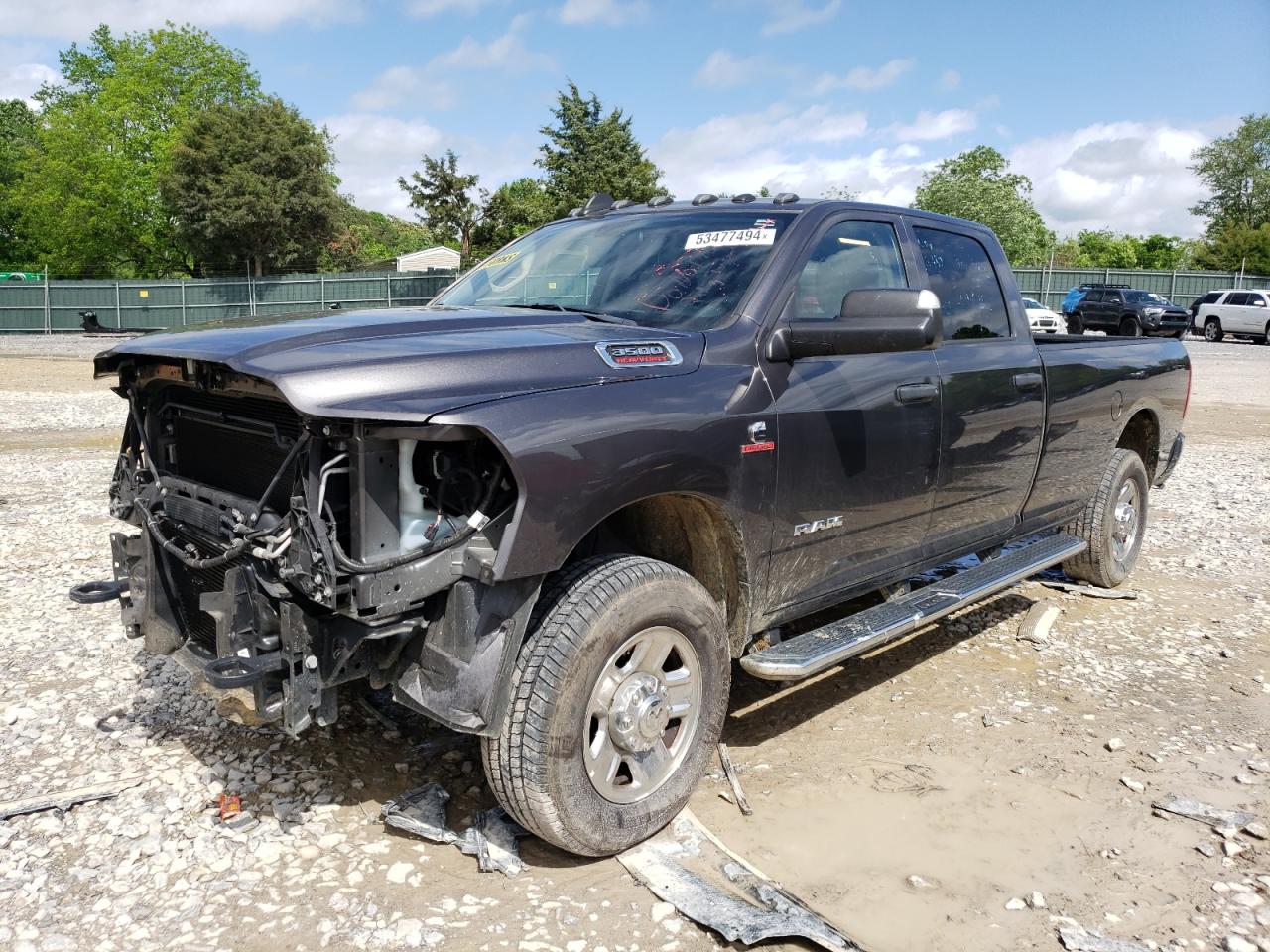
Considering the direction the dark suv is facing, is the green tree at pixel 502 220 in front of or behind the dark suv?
behind

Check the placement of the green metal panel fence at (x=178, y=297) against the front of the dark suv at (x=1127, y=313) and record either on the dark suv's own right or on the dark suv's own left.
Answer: on the dark suv's own right

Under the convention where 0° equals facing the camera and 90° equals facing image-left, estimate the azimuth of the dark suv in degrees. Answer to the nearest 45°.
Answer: approximately 315°

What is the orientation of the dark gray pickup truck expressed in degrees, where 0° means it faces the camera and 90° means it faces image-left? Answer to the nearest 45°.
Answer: approximately 45°

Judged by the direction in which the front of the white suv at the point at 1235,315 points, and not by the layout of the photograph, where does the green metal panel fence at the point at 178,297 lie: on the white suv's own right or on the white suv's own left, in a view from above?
on the white suv's own right

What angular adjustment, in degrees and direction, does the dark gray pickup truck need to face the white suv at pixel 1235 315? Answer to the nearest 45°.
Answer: approximately 180°

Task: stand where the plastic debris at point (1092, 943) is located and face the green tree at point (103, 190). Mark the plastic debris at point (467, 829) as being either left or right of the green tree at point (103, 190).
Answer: left

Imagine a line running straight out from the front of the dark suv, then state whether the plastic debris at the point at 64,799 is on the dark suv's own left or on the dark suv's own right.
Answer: on the dark suv's own right
